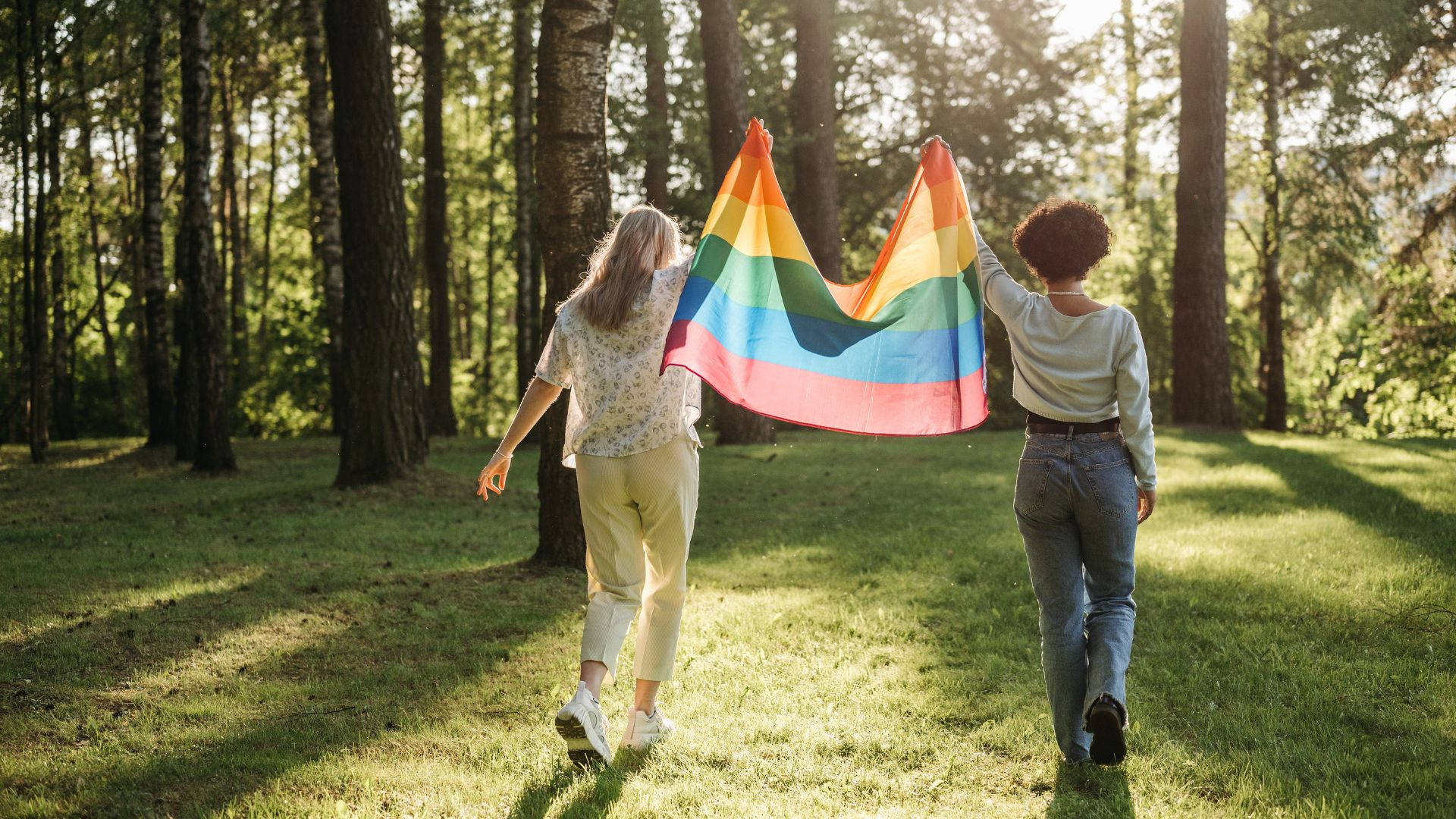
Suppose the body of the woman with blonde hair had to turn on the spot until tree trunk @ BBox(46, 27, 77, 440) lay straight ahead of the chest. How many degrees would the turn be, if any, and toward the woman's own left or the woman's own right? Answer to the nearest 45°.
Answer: approximately 45° to the woman's own left

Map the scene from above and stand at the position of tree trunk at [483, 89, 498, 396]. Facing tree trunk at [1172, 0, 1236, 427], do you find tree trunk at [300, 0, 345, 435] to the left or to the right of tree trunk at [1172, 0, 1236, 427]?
right

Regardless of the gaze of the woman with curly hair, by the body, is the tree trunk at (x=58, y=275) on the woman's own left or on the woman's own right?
on the woman's own left

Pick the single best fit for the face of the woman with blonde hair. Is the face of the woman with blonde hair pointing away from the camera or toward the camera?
away from the camera

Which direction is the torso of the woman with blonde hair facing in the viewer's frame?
away from the camera

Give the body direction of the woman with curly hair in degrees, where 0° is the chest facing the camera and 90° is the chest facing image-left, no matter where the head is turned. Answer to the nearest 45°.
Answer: approximately 180°

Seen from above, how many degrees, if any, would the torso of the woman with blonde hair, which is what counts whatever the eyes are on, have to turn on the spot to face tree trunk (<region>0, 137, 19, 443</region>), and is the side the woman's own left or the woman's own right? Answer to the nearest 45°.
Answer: approximately 45° to the woman's own left

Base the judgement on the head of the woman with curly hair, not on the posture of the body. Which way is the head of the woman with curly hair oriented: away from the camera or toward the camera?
away from the camera

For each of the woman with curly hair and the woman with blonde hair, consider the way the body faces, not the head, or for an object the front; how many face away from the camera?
2

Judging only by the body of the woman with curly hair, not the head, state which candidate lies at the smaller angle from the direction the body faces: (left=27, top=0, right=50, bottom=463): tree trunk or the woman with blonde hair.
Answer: the tree trunk
